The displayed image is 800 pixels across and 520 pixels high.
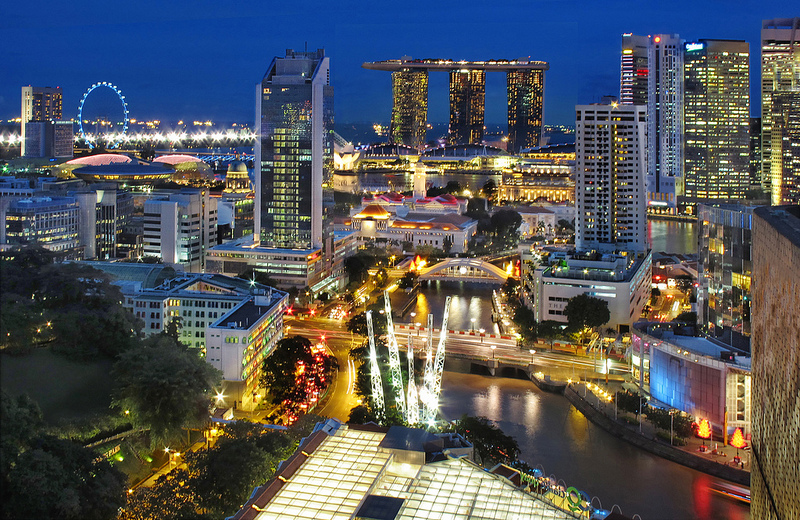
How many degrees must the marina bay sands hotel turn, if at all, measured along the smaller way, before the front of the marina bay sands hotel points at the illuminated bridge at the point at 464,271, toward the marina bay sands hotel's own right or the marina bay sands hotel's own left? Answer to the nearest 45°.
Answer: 0° — it already faces it

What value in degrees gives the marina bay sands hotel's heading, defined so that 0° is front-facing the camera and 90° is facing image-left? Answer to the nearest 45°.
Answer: approximately 0°

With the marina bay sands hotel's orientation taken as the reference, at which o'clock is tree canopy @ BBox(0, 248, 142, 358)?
The tree canopy is roughly at 12 o'clock from the marina bay sands hotel.

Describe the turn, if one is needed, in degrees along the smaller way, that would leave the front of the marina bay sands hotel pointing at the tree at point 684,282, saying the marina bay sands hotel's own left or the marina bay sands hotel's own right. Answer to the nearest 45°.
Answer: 0° — it already faces it

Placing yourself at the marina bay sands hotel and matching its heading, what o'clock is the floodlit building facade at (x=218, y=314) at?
The floodlit building facade is roughly at 12 o'clock from the marina bay sands hotel.

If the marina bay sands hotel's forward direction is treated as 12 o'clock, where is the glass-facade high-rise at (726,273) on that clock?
The glass-facade high-rise is roughly at 12 o'clock from the marina bay sands hotel.

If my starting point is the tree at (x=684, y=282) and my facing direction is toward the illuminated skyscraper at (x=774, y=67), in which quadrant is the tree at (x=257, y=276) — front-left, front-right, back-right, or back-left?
back-left

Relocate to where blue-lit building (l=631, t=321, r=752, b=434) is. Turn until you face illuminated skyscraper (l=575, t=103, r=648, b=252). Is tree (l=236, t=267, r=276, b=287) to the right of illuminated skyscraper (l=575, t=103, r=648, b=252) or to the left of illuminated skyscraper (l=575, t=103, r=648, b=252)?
left

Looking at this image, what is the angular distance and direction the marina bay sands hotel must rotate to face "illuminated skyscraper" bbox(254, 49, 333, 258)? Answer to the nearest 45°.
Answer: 0° — it already faces it

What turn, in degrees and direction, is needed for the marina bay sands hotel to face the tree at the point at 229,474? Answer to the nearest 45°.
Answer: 0° — it already faces it

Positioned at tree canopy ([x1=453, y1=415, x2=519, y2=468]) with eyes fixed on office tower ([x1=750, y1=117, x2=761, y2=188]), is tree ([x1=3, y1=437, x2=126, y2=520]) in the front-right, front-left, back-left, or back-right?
back-left
